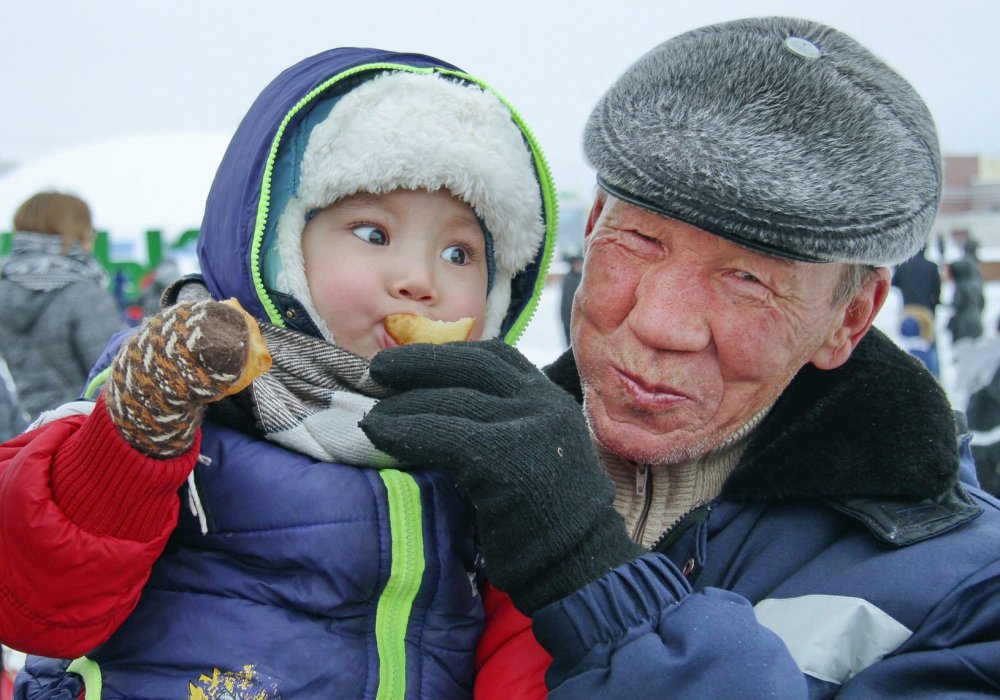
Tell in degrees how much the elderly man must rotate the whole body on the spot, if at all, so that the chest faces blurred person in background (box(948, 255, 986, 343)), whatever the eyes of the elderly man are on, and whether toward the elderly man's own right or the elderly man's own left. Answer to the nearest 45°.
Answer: approximately 135° to the elderly man's own right

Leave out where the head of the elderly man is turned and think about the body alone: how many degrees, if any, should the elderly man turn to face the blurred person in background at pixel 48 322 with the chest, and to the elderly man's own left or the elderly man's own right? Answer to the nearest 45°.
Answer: approximately 90° to the elderly man's own right

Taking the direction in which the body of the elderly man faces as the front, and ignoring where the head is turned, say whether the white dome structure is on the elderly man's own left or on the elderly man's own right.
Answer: on the elderly man's own right

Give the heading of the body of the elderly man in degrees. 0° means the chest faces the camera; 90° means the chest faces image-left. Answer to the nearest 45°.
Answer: approximately 45°
